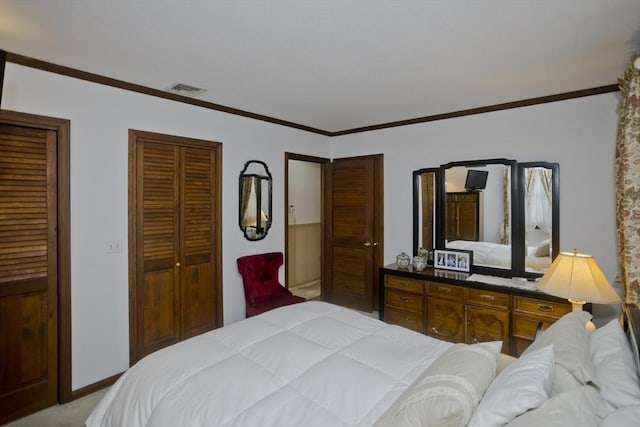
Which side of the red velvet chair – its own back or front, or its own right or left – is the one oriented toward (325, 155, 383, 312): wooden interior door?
left

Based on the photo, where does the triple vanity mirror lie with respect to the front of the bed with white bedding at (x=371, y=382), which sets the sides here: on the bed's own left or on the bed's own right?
on the bed's own right

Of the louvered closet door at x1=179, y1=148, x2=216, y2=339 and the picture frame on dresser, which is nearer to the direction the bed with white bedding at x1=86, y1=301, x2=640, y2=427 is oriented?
the louvered closet door

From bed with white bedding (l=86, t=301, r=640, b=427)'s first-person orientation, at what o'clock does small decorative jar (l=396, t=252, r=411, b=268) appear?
The small decorative jar is roughly at 2 o'clock from the bed with white bedding.

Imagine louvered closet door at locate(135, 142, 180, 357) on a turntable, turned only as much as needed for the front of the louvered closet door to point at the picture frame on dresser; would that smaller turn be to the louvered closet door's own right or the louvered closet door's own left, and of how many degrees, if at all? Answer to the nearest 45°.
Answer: approximately 45° to the louvered closet door's own left

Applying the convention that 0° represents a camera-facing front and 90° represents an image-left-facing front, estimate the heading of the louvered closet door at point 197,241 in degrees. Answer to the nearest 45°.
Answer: approximately 315°

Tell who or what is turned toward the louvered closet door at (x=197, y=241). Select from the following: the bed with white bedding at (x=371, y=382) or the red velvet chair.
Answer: the bed with white bedding

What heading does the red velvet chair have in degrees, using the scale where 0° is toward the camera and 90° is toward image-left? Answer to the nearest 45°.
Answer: approximately 315°

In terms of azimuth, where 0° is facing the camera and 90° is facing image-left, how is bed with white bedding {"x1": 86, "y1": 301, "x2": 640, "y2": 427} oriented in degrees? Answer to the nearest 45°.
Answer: approximately 135°
